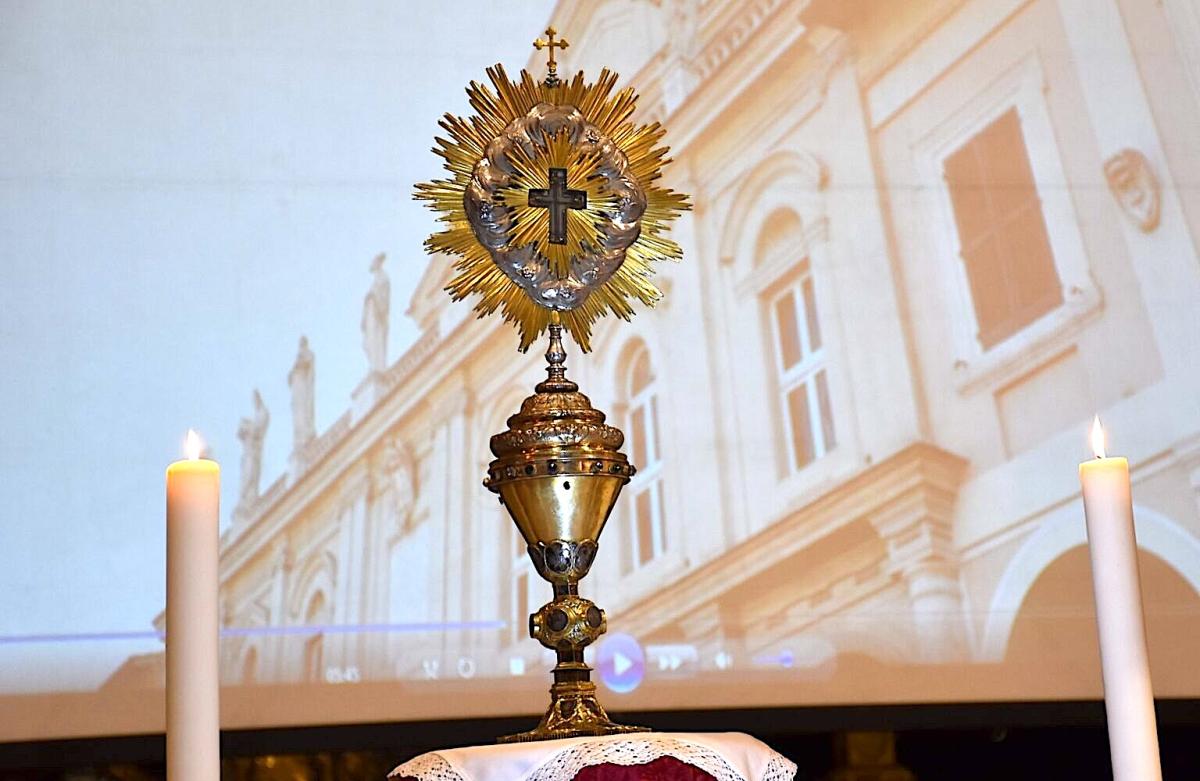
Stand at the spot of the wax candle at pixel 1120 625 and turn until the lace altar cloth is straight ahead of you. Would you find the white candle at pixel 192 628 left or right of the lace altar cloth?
left

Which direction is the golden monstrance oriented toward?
toward the camera

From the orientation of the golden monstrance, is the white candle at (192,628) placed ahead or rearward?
ahead

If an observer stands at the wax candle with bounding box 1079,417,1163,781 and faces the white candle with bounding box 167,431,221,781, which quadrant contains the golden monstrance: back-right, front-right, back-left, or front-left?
front-right

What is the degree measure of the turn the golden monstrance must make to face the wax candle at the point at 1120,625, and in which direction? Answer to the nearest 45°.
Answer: approximately 45° to its left
